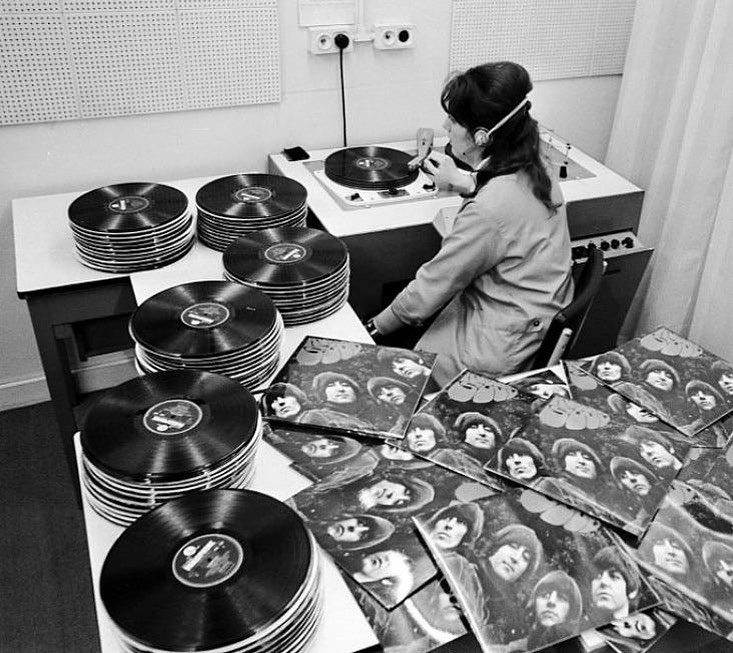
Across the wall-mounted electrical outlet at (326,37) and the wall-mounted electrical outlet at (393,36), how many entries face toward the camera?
2

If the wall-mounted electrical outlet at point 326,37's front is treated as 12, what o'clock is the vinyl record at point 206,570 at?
The vinyl record is roughly at 12 o'clock from the wall-mounted electrical outlet.

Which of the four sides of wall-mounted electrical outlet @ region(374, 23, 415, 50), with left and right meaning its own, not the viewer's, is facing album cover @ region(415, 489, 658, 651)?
front

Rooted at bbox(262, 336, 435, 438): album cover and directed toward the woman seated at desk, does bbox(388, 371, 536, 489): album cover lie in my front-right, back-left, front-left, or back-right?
front-right

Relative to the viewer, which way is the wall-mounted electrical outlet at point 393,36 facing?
toward the camera

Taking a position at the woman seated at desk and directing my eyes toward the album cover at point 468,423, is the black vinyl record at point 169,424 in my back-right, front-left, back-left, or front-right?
front-right

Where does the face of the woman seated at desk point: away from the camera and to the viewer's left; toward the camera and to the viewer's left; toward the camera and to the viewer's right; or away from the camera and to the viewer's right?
away from the camera and to the viewer's left

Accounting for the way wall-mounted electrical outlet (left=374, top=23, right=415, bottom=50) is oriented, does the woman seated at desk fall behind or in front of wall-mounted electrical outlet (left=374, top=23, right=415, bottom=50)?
in front

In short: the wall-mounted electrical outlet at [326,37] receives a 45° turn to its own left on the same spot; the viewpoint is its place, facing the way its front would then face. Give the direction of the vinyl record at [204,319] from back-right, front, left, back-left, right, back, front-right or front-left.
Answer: front-right

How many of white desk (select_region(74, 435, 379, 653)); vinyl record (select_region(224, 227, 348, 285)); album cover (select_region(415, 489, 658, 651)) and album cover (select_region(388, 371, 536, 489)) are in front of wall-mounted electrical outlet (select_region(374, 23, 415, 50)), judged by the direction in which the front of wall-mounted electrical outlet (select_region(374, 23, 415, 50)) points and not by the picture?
4

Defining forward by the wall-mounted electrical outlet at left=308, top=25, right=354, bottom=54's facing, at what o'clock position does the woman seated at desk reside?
The woman seated at desk is roughly at 11 o'clock from the wall-mounted electrical outlet.

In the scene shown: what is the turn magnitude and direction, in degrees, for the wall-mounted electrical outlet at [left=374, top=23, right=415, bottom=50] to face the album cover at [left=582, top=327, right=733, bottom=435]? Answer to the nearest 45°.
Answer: approximately 45° to its left

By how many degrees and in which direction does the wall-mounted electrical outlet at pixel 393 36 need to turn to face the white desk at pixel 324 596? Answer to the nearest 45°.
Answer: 0° — it already faces it

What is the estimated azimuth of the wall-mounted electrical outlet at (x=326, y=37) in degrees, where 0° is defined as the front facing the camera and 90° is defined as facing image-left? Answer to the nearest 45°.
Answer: approximately 0°

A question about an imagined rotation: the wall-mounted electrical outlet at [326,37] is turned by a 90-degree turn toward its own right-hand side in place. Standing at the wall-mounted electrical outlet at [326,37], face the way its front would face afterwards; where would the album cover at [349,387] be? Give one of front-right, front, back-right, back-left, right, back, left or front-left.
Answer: left

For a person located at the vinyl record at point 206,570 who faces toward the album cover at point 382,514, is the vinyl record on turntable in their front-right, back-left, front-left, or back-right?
front-left

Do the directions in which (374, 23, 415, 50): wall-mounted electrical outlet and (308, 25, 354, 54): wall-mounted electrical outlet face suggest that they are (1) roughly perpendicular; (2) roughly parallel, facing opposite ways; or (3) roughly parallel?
roughly parallel

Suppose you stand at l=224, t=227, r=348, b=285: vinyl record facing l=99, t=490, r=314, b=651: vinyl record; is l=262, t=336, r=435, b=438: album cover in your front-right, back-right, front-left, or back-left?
front-left

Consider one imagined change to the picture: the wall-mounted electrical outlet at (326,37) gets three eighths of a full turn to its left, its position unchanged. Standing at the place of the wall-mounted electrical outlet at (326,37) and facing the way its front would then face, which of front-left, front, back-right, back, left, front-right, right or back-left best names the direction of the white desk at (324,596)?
back-right

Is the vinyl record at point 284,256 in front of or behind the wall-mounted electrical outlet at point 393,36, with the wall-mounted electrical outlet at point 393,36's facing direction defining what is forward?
in front
